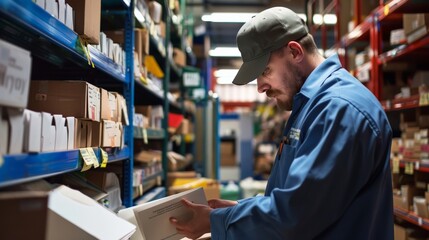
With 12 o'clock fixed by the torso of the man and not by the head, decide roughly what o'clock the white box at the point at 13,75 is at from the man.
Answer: The white box is roughly at 11 o'clock from the man.

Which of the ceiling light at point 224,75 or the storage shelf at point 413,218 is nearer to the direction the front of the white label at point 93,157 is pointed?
the storage shelf

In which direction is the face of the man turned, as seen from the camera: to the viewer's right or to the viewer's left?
to the viewer's left

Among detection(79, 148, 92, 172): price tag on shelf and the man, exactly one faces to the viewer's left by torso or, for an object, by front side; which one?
the man

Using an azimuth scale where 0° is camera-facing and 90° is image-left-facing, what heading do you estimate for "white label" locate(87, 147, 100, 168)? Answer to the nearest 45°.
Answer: approximately 315°

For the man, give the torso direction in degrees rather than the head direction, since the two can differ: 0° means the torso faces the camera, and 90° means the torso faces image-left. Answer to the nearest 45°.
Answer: approximately 90°

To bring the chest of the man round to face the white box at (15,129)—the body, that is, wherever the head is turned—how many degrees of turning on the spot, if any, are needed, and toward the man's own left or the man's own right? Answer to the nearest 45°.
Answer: approximately 45° to the man's own left

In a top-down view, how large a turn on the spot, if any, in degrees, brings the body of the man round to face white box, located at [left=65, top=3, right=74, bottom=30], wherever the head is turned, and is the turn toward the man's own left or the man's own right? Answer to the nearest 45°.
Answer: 0° — they already face it

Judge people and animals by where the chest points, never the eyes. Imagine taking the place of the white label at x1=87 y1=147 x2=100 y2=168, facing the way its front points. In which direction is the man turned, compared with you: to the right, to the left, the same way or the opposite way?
the opposite way
